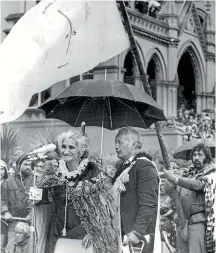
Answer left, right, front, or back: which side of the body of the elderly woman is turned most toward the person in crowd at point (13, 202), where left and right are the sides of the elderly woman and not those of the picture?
right

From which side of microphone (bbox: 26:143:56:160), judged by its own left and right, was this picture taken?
right

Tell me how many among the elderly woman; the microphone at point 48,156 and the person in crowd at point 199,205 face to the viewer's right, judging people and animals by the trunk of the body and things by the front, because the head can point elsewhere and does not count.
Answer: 1

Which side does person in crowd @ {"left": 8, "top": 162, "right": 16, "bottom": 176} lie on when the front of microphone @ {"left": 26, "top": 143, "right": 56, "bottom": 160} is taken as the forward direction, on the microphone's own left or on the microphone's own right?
on the microphone's own left

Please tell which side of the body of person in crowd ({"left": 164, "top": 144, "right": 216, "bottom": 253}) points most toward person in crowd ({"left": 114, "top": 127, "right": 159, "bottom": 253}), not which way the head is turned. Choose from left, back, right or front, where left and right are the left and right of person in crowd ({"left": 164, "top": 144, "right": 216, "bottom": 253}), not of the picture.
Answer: front

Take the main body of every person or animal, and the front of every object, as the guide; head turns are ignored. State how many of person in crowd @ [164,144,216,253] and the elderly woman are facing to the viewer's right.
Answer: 0

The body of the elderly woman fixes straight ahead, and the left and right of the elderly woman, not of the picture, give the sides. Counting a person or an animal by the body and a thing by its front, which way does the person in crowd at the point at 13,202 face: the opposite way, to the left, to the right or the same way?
to the left

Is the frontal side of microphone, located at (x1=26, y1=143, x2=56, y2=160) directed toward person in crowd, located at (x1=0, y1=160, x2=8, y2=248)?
no

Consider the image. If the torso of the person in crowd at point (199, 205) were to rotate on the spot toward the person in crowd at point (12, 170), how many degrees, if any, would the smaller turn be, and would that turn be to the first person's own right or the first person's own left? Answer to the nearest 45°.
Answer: approximately 45° to the first person's own right

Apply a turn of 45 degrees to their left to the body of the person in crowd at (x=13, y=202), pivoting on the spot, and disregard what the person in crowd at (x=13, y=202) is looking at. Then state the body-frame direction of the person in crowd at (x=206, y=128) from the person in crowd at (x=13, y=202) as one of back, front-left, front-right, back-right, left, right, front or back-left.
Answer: front

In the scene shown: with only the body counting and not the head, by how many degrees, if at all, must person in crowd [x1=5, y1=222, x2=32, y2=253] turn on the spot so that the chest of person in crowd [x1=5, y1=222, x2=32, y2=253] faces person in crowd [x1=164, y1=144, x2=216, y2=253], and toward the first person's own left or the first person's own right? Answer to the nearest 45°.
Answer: approximately 90° to the first person's own left

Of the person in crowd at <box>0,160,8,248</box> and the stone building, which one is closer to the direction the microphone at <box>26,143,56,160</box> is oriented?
the stone building

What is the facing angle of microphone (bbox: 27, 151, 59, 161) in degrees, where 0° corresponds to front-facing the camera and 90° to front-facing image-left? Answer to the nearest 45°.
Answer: approximately 270°

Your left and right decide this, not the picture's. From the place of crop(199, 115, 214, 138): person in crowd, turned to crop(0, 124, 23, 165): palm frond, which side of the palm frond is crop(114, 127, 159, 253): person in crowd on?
left

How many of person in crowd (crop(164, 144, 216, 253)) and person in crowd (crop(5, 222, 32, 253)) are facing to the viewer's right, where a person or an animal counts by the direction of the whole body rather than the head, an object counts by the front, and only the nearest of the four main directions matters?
0

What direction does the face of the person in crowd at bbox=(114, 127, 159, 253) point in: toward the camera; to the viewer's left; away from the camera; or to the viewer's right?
to the viewer's left

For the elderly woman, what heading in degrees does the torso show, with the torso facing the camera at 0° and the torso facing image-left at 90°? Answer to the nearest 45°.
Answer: approximately 45°
